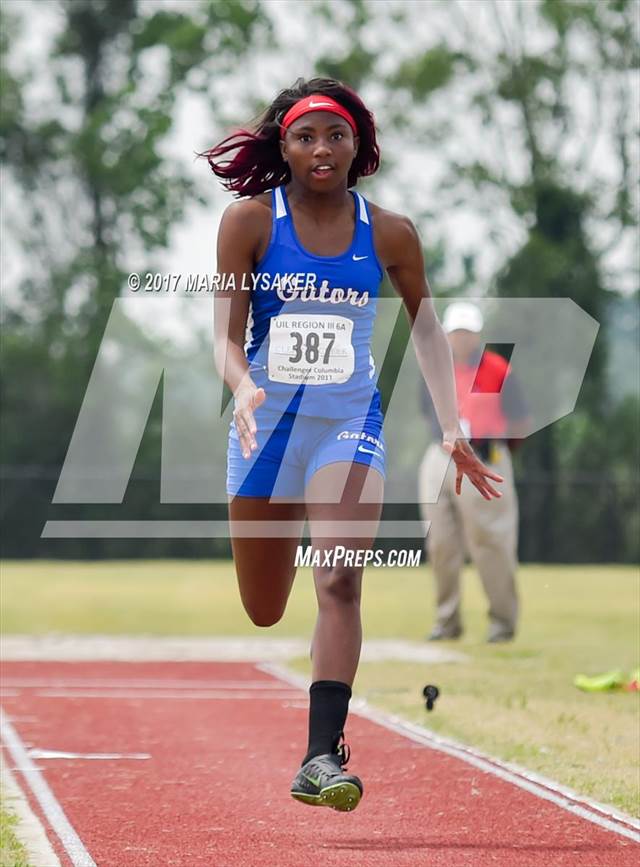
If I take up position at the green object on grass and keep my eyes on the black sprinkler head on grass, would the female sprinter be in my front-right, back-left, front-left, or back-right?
front-left

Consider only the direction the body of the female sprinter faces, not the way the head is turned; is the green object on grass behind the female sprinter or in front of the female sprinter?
behind

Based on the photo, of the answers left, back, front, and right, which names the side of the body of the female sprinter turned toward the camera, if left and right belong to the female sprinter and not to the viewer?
front

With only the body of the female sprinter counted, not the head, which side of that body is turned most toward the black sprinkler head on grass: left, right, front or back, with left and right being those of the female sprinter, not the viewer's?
back

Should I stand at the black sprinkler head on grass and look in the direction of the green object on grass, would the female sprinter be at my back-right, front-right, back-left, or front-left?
back-right
